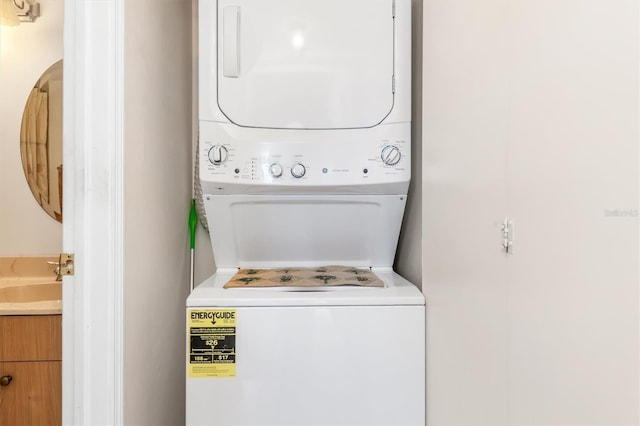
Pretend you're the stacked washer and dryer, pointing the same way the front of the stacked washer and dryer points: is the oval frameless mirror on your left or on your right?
on your right

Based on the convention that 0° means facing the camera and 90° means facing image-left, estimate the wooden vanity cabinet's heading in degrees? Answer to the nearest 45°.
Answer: approximately 0°

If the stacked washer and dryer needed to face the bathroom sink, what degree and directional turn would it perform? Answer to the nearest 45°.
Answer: approximately 90° to its right

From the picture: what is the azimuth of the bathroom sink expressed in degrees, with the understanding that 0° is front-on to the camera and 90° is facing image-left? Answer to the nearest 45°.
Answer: approximately 0°
